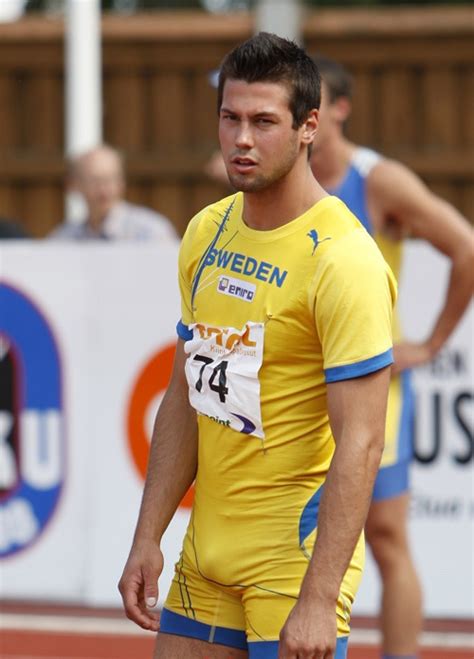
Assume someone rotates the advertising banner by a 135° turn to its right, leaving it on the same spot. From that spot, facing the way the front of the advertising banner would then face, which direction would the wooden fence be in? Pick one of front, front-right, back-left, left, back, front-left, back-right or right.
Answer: front-right

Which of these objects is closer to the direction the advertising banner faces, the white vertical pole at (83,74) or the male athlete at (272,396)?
the male athlete

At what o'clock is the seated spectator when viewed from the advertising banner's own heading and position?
The seated spectator is roughly at 6 o'clock from the advertising banner.

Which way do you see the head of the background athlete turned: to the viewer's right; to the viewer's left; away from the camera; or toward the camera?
to the viewer's left

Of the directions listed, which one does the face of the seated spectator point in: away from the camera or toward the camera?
toward the camera

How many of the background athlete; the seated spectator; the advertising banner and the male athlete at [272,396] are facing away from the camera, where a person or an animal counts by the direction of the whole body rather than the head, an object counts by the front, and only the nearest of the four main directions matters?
0

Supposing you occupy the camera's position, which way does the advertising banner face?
facing the viewer

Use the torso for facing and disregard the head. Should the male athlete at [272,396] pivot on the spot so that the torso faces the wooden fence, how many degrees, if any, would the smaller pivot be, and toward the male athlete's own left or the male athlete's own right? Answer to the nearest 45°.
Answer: approximately 135° to the male athlete's own right

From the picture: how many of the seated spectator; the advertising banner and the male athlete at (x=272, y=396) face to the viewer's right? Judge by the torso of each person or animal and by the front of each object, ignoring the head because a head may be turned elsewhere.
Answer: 0

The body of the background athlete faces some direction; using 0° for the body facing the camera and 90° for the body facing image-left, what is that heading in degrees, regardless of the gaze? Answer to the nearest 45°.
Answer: approximately 45°

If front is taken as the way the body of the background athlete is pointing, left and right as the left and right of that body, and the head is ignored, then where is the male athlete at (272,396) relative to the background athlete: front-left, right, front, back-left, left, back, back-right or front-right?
front-left

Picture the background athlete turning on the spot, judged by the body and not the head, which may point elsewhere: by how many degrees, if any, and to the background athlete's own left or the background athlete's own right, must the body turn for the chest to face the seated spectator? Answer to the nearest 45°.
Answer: approximately 90° to the background athlete's own right

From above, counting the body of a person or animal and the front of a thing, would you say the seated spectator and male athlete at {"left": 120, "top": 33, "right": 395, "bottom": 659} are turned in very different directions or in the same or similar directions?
same or similar directions

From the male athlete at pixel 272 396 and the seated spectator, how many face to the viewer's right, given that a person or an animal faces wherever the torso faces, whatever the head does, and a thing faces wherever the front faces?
0

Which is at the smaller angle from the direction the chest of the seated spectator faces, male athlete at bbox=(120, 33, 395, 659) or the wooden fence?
the male athlete

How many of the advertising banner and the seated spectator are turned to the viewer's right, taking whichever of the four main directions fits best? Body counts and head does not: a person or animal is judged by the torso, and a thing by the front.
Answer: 0

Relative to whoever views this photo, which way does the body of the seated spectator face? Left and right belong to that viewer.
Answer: facing the viewer and to the left of the viewer

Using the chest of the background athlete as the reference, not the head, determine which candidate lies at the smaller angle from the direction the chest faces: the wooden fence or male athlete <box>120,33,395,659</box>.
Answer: the male athlete
